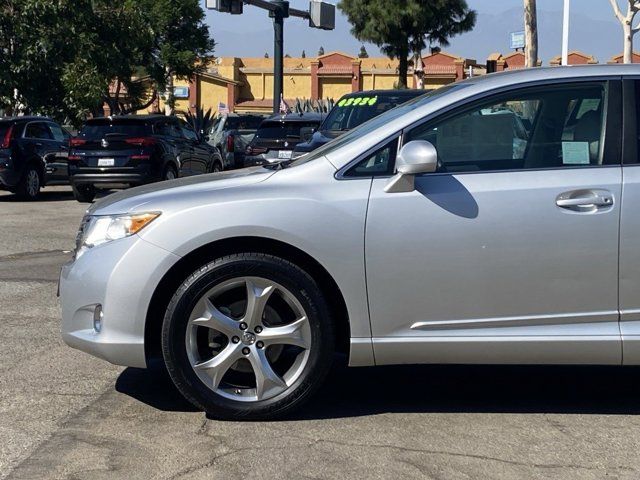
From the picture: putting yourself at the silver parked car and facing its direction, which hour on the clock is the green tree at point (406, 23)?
The green tree is roughly at 3 o'clock from the silver parked car.

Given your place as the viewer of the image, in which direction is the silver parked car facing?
facing to the left of the viewer

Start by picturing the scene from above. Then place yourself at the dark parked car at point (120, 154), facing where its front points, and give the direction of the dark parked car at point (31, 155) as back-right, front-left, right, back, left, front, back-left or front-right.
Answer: left

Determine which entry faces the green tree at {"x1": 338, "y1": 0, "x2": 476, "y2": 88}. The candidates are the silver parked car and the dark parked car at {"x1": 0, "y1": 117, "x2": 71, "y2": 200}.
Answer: the dark parked car

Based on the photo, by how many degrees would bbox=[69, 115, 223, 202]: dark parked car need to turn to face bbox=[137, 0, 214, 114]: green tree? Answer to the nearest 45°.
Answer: approximately 45° to its left

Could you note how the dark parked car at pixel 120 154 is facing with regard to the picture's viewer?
facing away from the viewer and to the right of the viewer

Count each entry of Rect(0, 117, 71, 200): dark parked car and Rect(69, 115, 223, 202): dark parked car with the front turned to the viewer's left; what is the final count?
0

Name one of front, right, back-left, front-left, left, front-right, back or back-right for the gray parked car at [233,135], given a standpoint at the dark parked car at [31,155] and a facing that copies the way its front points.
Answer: front

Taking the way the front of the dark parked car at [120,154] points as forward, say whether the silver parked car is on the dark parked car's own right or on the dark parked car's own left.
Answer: on the dark parked car's own right

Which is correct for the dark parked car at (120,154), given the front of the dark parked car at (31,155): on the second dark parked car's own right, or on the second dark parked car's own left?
on the second dark parked car's own right

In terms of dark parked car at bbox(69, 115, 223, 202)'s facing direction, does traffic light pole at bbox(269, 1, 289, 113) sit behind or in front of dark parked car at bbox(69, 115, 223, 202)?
in front

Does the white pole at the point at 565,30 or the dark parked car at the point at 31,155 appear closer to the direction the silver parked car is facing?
the dark parked car

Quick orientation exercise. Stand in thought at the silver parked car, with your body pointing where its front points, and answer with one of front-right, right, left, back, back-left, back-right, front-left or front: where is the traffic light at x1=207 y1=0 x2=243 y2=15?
right
